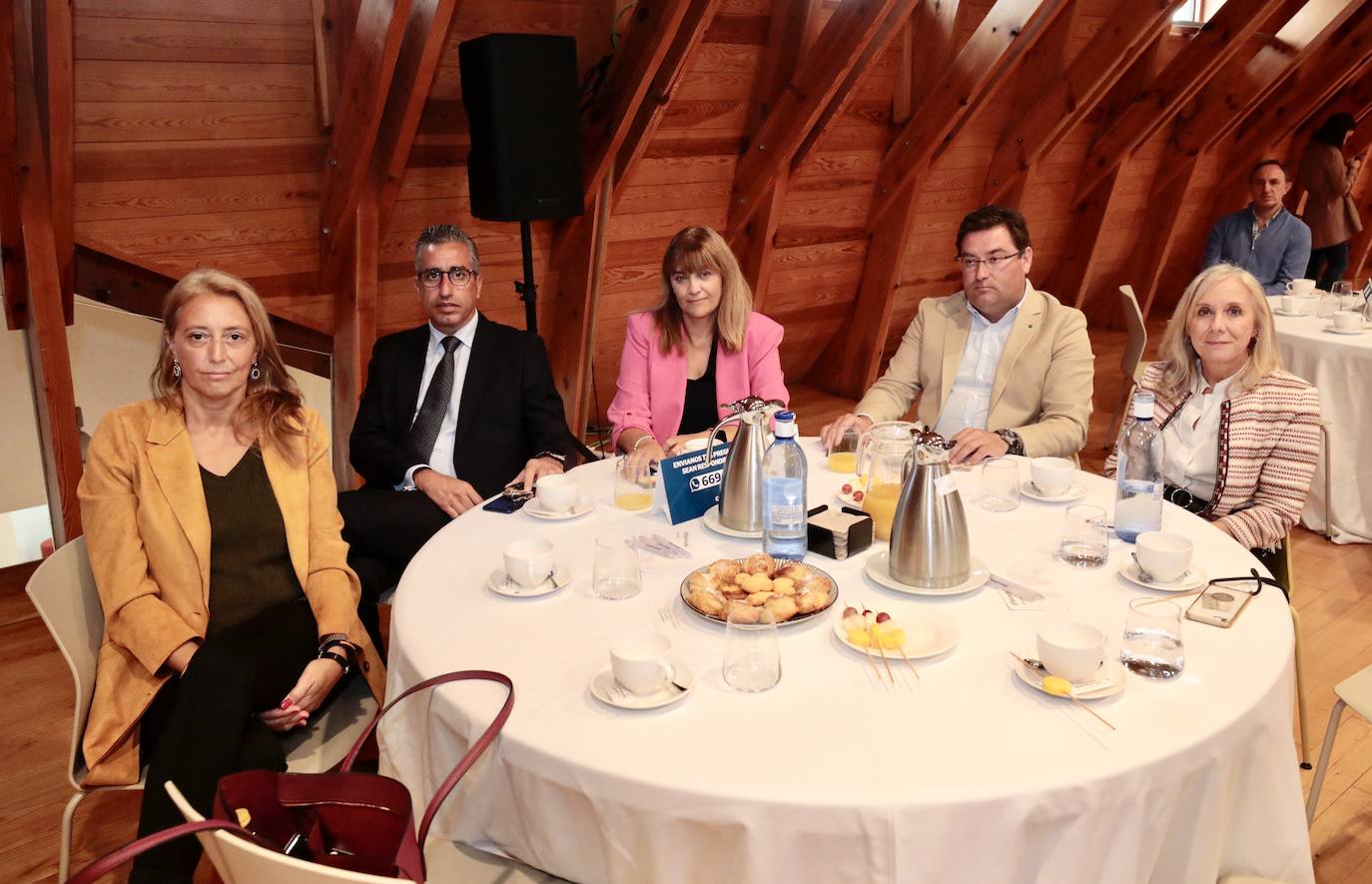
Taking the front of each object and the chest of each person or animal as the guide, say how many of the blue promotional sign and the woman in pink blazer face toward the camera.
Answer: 2

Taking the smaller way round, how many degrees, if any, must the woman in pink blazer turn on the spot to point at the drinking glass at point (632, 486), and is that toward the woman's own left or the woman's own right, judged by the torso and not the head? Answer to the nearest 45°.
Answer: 0° — they already face it

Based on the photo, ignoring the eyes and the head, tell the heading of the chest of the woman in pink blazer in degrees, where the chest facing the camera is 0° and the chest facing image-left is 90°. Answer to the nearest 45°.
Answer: approximately 0°

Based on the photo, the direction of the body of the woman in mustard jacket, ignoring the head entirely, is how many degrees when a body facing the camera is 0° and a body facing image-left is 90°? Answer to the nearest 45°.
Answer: approximately 0°

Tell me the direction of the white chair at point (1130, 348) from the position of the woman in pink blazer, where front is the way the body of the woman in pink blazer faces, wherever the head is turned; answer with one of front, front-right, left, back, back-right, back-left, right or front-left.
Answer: back-left

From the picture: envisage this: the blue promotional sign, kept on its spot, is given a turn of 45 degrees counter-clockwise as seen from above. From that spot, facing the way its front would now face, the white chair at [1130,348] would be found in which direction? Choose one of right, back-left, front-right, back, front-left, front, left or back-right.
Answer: left

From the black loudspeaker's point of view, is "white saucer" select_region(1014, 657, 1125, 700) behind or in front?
in front

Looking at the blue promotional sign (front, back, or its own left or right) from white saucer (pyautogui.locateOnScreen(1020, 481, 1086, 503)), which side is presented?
left
